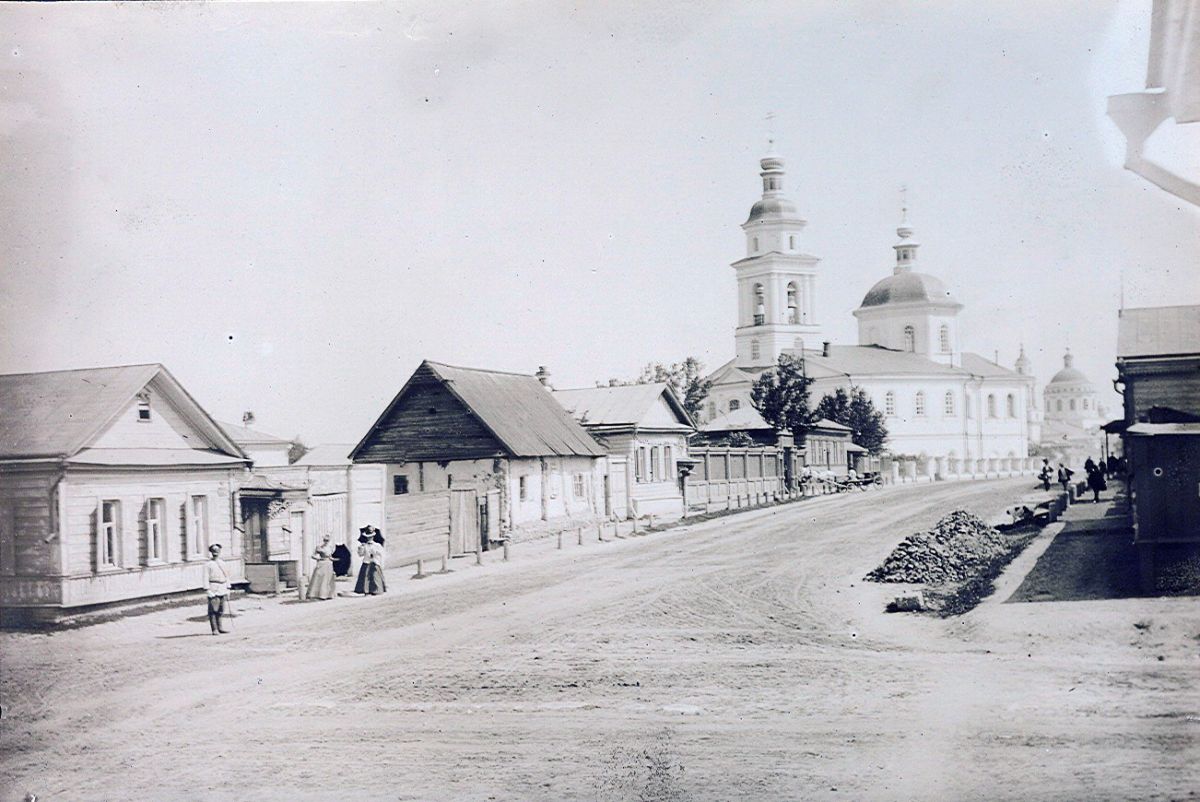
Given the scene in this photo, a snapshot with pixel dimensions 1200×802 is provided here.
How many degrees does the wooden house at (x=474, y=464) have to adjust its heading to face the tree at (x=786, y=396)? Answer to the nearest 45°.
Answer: approximately 45° to its left

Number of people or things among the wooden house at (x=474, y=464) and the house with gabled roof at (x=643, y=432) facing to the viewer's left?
0

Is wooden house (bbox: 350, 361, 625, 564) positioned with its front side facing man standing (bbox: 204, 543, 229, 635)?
no

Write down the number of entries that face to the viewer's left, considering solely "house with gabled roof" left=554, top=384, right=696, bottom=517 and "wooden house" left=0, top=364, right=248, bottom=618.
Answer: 0

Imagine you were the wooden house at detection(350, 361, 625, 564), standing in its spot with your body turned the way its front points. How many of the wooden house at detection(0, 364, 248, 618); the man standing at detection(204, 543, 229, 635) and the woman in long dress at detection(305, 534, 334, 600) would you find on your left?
0

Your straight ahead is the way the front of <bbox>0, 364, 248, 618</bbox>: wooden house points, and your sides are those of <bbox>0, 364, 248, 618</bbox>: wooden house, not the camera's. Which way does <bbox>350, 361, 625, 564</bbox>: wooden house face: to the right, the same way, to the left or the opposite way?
the same way

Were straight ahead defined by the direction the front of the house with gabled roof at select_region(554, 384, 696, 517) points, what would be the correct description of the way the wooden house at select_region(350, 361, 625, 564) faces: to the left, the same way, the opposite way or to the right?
the same way

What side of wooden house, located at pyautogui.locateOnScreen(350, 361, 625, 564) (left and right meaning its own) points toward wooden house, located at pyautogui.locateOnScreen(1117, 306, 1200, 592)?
front

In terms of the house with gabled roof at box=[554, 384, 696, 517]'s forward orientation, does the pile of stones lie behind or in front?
in front

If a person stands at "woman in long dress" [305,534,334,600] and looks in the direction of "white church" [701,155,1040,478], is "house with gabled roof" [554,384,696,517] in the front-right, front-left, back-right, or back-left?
front-left

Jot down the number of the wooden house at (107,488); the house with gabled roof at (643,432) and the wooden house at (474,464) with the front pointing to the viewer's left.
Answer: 0

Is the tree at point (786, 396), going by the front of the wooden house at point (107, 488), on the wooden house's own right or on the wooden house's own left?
on the wooden house's own left

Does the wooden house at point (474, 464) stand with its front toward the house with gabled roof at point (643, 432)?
no

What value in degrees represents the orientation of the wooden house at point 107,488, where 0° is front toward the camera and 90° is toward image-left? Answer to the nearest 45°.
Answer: approximately 315°
